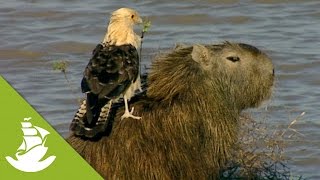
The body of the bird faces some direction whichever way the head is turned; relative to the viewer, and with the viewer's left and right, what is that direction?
facing away from the viewer and to the right of the viewer

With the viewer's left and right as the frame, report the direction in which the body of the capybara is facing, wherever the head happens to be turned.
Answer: facing to the right of the viewer
